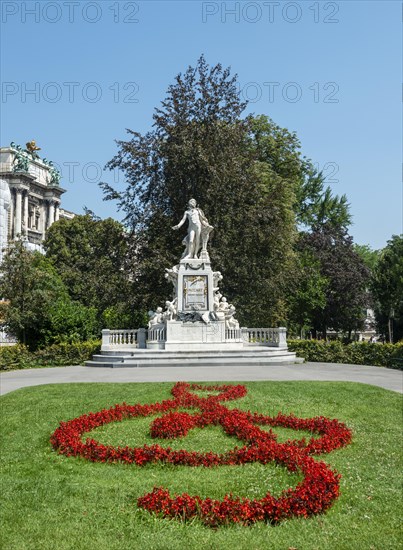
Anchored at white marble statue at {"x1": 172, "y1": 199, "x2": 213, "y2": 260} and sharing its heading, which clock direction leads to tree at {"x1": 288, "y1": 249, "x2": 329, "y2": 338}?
The tree is roughly at 7 o'clock from the white marble statue.

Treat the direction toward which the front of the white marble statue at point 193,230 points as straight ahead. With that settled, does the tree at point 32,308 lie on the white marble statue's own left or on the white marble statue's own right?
on the white marble statue's own right

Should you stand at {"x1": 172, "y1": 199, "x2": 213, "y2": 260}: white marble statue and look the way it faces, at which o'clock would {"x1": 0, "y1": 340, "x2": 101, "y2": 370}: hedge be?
The hedge is roughly at 3 o'clock from the white marble statue.

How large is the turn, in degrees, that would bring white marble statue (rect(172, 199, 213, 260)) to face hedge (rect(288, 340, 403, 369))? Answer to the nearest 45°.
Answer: approximately 90° to its left

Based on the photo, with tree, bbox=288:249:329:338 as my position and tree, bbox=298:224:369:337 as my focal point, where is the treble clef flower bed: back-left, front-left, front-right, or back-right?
back-right

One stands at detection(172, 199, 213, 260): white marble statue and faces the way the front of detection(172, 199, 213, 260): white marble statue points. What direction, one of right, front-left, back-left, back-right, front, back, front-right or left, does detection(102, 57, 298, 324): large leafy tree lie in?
back

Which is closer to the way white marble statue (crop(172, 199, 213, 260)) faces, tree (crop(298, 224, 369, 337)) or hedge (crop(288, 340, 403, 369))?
the hedge

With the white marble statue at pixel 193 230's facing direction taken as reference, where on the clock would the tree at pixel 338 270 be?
The tree is roughly at 7 o'clock from the white marble statue.

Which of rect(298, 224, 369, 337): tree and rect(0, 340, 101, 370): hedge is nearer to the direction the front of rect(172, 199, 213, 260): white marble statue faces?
the hedge

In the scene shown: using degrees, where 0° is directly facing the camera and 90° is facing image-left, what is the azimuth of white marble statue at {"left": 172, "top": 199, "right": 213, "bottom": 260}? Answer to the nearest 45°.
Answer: approximately 0°
